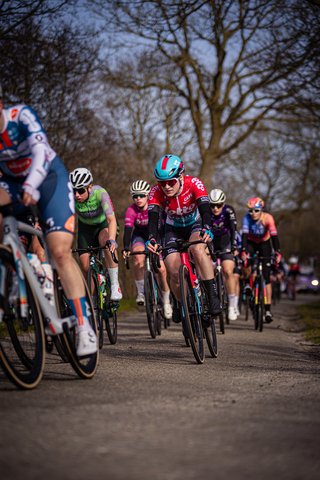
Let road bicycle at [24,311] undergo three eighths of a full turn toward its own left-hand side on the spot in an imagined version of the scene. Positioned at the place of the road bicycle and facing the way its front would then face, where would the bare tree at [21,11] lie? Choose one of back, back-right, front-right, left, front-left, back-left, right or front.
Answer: left

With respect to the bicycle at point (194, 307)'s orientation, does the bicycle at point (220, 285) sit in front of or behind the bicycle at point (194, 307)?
behind

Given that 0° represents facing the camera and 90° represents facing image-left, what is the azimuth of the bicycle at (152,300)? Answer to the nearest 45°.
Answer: approximately 0°

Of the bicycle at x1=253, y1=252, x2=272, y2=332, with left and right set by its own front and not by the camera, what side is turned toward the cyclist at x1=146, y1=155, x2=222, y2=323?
front

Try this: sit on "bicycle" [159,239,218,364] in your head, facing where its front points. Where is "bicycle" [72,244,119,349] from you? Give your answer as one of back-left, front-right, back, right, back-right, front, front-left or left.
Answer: back-right

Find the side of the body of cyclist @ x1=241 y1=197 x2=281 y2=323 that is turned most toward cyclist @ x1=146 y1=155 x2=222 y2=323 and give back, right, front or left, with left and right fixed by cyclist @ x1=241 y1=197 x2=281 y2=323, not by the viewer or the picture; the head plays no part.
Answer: front

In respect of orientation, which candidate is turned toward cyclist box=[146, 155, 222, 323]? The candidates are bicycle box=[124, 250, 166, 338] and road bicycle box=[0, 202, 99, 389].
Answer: the bicycle

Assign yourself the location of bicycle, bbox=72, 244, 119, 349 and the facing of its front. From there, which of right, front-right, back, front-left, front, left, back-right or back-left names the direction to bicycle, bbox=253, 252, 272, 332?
back-left

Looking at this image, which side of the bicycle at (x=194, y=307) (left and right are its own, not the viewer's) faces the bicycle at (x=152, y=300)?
back

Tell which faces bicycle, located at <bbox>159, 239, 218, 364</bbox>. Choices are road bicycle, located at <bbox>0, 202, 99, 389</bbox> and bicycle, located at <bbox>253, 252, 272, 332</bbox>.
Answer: bicycle, located at <bbox>253, 252, 272, 332</bbox>
